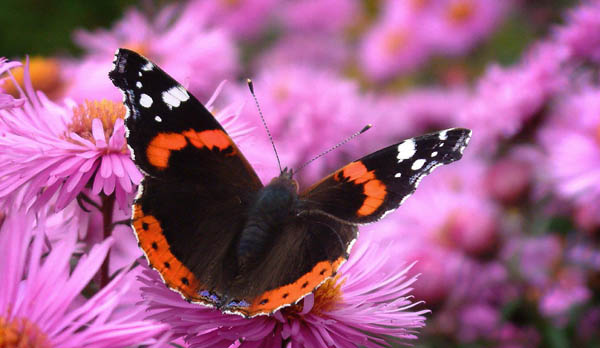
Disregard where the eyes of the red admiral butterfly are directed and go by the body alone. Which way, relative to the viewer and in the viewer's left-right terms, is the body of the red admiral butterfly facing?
facing away from the viewer and to the right of the viewer

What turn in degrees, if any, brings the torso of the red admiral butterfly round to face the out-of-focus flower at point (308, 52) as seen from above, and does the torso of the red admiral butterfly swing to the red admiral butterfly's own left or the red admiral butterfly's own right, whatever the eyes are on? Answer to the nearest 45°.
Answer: approximately 45° to the red admiral butterfly's own left

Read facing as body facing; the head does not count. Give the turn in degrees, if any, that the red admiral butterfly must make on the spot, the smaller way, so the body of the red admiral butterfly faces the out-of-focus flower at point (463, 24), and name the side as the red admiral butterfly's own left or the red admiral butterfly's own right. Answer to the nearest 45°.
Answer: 0° — it already faces it

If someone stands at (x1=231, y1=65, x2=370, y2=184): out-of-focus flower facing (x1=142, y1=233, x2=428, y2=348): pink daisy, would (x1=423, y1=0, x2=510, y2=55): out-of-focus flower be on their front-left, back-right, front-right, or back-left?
back-left

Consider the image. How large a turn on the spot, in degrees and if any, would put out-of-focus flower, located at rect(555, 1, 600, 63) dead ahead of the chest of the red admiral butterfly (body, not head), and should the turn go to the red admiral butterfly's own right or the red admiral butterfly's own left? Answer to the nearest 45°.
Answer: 0° — it already faces it

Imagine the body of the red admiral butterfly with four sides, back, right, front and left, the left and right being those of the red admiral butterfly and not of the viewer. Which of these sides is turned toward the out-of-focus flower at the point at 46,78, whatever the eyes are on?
left

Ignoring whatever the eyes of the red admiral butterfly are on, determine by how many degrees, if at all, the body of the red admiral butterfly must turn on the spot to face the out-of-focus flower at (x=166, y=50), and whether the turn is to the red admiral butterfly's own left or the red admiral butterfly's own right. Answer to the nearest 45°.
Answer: approximately 45° to the red admiral butterfly's own left
